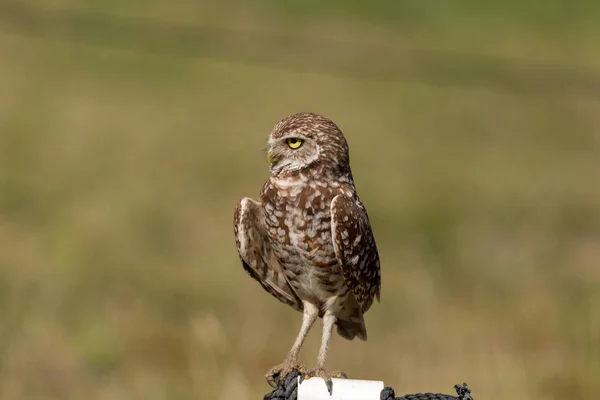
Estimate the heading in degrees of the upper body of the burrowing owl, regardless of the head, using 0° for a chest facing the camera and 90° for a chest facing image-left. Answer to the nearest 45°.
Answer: approximately 45°
